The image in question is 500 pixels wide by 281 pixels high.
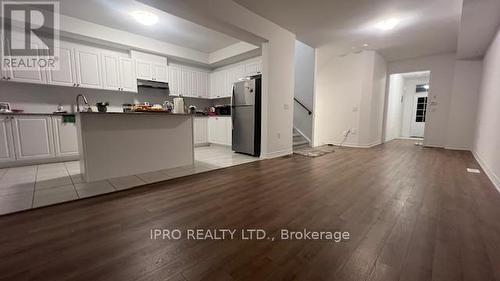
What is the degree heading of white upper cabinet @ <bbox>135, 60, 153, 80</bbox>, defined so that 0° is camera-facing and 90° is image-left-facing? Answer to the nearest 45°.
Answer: approximately 315°

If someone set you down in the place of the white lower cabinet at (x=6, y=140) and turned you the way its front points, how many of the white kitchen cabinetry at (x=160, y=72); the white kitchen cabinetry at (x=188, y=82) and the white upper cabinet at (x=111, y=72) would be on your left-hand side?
3

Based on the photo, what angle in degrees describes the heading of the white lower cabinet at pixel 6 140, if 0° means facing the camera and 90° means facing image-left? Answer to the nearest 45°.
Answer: approximately 0°

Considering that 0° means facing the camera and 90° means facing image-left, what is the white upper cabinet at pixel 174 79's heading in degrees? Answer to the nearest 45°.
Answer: approximately 315°
